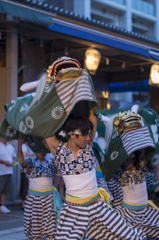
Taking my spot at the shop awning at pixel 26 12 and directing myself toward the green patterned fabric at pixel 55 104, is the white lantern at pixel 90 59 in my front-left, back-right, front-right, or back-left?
back-left

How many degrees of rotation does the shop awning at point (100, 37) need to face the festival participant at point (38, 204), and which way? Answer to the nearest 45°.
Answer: approximately 45° to its right

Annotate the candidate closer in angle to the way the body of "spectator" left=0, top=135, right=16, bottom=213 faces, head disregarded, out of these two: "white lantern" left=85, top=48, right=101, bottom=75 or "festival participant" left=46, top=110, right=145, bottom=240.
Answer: the festival participant

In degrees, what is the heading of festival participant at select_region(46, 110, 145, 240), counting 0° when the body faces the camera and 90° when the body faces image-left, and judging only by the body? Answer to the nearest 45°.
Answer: approximately 315°

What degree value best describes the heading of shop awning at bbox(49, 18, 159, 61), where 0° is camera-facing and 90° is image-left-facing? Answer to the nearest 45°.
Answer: approximately 315°

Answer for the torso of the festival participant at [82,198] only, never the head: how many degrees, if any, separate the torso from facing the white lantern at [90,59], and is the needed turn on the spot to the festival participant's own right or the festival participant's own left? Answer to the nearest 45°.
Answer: approximately 135° to the festival participant's own left
